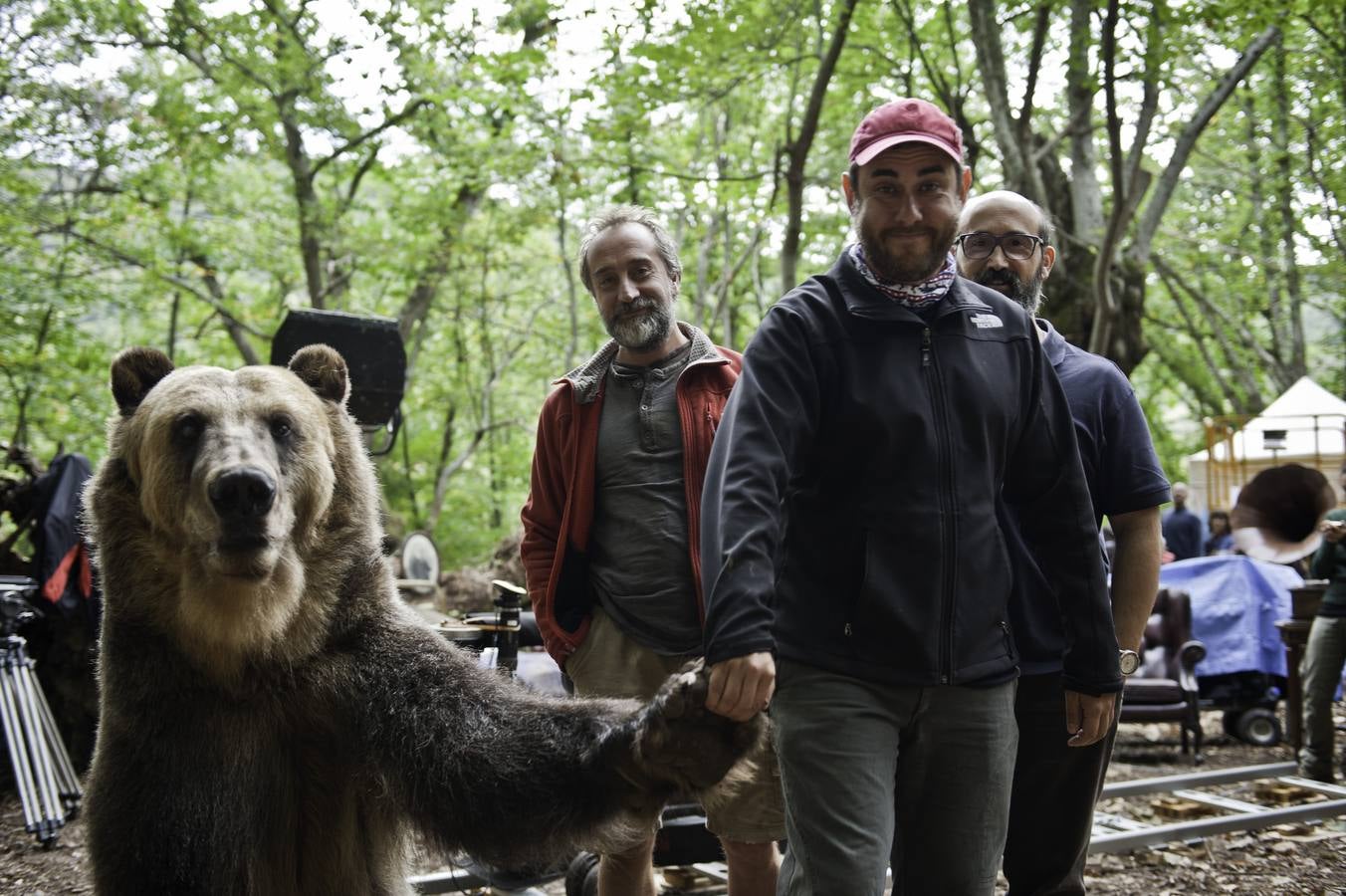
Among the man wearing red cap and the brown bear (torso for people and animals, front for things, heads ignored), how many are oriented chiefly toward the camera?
2

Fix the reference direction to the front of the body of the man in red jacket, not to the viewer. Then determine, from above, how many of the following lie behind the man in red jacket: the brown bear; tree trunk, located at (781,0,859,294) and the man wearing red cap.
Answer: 1

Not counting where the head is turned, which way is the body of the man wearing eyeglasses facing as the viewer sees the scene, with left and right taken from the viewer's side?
facing the viewer and to the left of the viewer

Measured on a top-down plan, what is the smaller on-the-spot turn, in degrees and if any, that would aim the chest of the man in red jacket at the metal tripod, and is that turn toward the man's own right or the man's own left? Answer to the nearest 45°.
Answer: approximately 135° to the man's own right

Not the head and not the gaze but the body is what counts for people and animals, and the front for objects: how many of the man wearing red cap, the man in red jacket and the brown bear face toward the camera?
3

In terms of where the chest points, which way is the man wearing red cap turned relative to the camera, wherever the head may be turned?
toward the camera

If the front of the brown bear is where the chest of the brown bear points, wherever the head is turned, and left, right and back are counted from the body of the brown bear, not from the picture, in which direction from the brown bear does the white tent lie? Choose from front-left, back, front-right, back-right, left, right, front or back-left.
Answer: back-left

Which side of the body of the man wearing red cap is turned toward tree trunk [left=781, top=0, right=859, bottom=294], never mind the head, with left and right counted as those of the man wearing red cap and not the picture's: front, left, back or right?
back

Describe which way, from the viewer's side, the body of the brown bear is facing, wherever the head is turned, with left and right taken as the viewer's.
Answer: facing the viewer

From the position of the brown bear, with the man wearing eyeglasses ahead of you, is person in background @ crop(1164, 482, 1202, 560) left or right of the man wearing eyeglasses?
left
